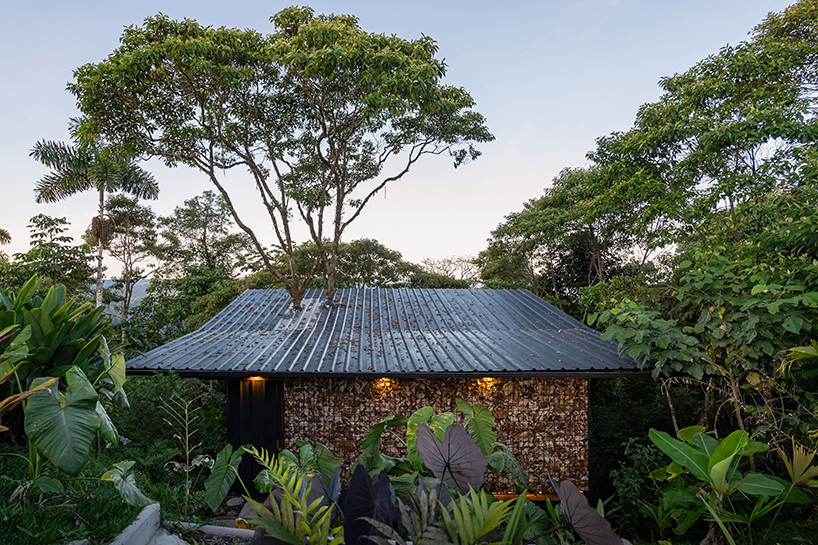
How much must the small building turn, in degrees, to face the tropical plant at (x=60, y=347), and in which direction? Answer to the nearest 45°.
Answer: approximately 45° to its right

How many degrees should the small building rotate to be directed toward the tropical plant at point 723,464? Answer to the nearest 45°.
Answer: approximately 45° to its left

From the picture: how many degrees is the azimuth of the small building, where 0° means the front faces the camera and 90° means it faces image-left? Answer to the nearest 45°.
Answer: approximately 0°

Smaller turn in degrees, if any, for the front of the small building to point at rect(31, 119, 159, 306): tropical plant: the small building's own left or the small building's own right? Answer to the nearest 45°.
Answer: approximately 135° to the small building's own right
